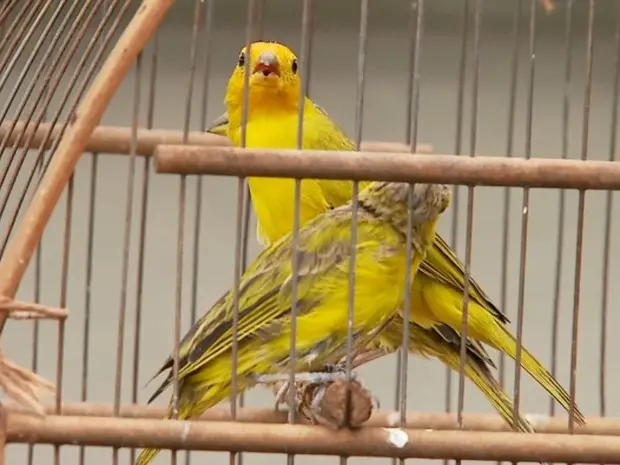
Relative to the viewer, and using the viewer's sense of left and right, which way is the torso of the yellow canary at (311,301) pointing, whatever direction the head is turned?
facing to the right of the viewer
